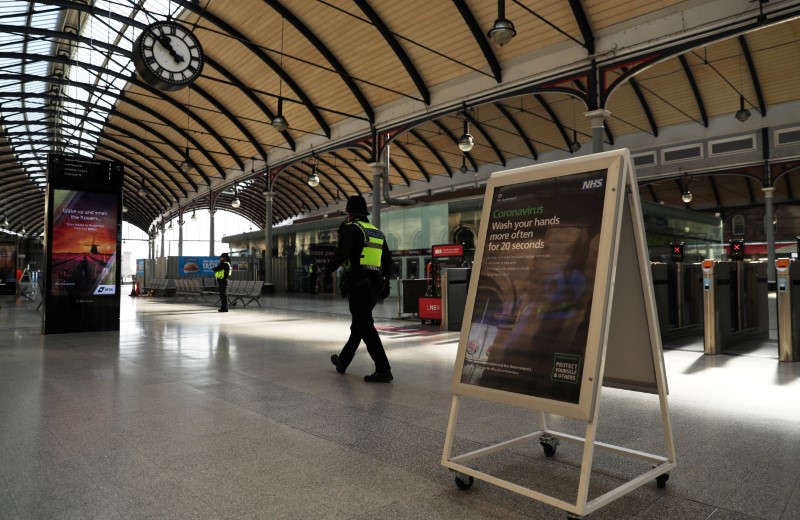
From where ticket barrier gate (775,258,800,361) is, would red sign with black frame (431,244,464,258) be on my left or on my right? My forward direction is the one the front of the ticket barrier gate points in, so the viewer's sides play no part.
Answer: on my right

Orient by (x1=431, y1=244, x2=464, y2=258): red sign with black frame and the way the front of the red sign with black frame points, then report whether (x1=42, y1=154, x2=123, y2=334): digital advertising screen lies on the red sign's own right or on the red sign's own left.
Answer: on the red sign's own right

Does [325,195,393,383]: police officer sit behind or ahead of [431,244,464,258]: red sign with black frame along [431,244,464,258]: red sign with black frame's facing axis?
ahead

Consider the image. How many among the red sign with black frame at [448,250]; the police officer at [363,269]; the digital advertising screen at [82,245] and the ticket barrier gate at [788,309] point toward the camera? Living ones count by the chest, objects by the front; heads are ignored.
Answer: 3

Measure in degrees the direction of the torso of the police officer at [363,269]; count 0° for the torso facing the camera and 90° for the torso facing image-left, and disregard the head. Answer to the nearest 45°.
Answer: approximately 135°

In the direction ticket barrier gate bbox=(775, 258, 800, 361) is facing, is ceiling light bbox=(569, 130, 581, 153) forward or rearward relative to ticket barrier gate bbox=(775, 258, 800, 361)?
rearward

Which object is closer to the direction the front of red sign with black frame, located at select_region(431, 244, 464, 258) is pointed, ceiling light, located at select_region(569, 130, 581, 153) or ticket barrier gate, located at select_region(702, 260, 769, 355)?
the ticket barrier gate

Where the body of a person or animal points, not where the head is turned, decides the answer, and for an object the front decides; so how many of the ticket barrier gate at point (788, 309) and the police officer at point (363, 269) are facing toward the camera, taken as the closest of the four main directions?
1

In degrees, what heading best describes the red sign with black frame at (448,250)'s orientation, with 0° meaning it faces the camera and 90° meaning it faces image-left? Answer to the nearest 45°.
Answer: approximately 0°

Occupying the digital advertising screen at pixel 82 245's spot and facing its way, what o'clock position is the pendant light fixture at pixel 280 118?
The pendant light fixture is roughly at 8 o'clock from the digital advertising screen.

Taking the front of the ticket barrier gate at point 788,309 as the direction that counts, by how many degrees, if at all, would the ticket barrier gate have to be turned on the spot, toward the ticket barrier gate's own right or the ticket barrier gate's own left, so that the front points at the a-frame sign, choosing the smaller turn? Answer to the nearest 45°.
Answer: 0° — it already faces it

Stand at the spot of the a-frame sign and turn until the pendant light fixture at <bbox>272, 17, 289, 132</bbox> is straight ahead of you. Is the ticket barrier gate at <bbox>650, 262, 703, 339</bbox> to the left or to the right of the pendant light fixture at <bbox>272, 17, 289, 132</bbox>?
right

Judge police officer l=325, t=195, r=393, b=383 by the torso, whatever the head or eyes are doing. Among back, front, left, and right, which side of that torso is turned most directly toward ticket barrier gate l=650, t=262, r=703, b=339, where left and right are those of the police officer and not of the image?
right
